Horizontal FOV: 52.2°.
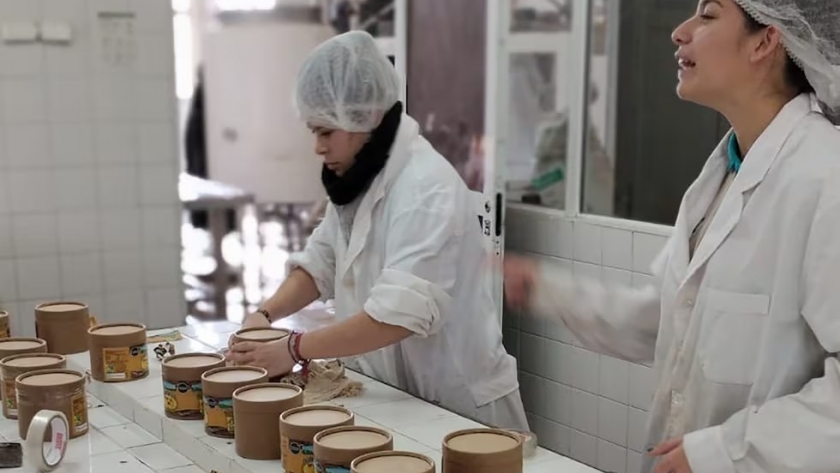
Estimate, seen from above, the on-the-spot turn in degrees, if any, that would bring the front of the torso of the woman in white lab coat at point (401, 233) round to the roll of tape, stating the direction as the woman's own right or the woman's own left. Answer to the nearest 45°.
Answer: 0° — they already face it

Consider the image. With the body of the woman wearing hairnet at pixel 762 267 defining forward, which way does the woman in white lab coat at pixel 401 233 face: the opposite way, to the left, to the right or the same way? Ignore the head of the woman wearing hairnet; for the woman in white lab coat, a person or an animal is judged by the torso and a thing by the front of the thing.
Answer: the same way

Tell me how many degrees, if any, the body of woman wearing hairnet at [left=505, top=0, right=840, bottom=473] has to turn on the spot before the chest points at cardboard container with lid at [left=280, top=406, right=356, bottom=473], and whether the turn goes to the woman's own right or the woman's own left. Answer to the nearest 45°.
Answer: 0° — they already face it

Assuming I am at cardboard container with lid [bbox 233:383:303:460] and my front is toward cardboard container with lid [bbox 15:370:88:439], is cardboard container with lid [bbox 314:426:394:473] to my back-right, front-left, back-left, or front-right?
back-left

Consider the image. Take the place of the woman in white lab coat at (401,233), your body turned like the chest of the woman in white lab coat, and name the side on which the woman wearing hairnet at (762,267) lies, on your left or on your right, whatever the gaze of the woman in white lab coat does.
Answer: on your left

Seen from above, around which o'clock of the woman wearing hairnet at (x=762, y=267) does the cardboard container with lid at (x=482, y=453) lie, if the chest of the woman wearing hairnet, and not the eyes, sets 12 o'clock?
The cardboard container with lid is roughly at 12 o'clock from the woman wearing hairnet.

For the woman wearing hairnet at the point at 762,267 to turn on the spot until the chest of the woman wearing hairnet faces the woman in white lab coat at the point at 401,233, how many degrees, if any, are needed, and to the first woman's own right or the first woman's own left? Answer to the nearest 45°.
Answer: approximately 90° to the first woman's own right

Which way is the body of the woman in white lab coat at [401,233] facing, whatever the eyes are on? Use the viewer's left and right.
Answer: facing the viewer and to the left of the viewer

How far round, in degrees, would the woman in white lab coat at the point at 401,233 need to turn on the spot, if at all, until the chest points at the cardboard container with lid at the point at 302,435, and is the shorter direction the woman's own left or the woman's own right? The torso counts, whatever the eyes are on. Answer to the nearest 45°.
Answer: approximately 45° to the woman's own left

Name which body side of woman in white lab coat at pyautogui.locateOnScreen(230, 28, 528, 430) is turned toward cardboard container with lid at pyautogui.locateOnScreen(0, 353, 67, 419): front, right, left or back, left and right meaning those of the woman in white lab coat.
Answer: front

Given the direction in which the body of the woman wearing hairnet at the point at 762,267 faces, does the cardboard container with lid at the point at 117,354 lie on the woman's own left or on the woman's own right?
on the woman's own right

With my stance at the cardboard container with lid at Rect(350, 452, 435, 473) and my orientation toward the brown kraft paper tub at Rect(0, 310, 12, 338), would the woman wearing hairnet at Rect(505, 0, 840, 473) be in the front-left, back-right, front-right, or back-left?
back-right

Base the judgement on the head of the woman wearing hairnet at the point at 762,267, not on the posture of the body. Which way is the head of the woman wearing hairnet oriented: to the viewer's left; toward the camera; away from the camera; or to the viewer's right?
to the viewer's left

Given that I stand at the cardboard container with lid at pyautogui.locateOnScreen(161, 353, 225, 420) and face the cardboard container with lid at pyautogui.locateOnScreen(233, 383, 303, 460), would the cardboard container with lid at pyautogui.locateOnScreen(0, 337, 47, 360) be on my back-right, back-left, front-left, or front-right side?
back-right

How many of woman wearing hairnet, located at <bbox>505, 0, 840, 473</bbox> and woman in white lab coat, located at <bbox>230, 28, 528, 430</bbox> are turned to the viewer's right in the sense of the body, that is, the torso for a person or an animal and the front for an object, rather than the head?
0

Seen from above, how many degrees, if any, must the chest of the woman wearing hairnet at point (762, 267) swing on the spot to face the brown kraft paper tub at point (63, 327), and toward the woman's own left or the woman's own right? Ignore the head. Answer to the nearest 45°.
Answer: approximately 45° to the woman's own right
